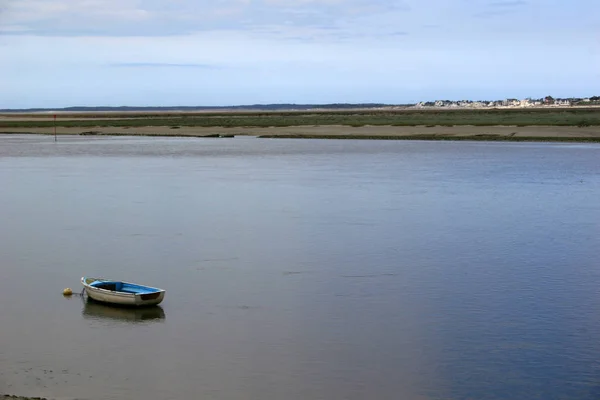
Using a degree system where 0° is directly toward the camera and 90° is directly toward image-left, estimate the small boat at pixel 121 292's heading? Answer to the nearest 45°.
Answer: approximately 135°
